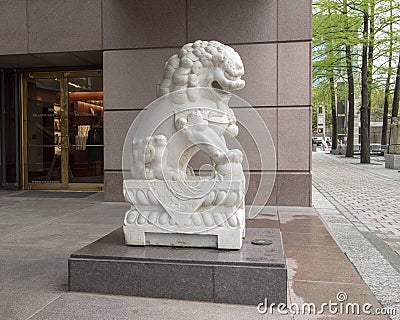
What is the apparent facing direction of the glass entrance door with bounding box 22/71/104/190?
toward the camera

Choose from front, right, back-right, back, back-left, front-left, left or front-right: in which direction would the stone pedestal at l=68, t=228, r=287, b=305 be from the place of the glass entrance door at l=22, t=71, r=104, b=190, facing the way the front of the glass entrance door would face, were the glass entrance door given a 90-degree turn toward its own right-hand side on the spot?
left
